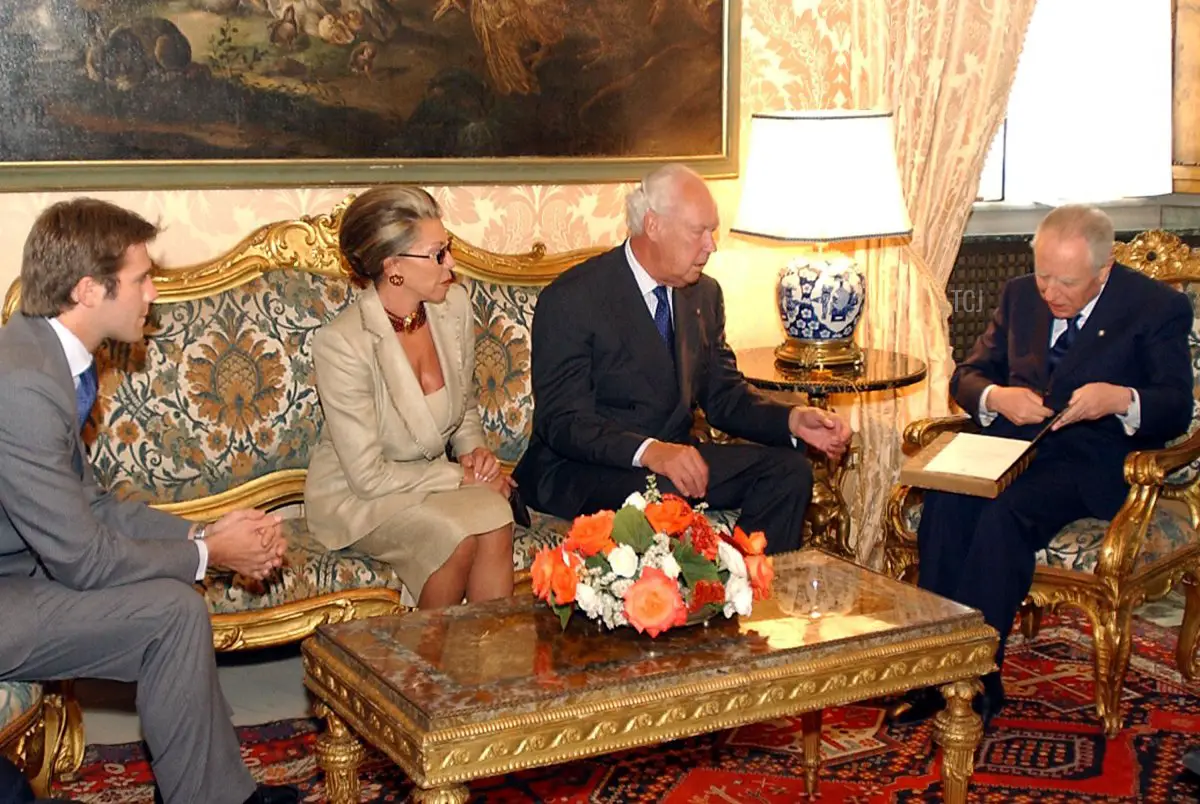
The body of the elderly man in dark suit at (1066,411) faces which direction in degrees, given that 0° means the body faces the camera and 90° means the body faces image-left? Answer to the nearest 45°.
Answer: approximately 45°

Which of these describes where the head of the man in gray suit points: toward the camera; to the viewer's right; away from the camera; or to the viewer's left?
to the viewer's right

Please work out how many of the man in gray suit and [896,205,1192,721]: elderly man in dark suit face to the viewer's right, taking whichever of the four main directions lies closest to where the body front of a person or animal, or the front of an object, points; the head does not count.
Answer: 1

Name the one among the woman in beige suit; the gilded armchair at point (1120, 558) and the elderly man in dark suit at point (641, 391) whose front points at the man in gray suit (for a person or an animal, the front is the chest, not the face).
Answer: the gilded armchair

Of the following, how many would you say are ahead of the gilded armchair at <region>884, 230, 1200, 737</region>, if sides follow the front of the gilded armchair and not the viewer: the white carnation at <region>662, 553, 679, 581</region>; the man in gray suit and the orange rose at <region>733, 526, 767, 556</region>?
3

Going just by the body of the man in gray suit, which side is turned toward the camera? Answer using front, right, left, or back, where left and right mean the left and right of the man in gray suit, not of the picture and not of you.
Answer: right

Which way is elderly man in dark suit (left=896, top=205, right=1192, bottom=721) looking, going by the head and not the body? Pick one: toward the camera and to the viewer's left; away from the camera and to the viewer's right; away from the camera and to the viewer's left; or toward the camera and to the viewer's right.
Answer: toward the camera and to the viewer's left

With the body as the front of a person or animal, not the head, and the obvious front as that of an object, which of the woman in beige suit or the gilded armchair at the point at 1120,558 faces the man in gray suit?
the gilded armchair

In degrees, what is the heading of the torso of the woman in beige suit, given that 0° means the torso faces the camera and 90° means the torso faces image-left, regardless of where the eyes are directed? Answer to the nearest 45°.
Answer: approximately 315°

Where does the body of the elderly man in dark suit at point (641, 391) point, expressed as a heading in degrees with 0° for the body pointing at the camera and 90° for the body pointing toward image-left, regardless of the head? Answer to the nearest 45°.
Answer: approximately 315°
